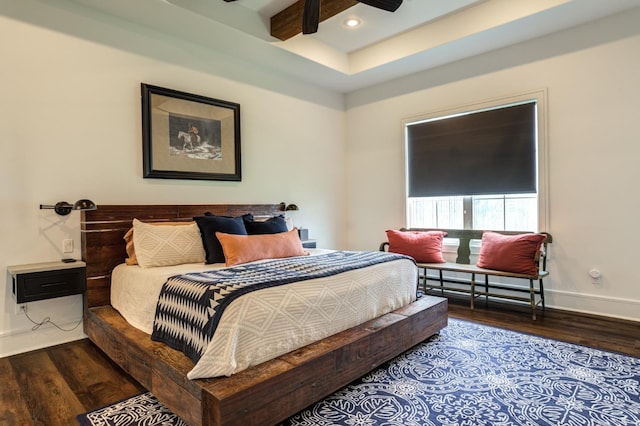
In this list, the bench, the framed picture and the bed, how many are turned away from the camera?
0

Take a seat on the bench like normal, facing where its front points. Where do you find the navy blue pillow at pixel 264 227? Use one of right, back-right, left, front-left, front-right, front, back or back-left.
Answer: front

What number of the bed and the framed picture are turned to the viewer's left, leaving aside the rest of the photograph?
0

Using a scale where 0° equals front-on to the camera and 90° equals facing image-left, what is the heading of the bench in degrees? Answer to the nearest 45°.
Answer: approximately 45°

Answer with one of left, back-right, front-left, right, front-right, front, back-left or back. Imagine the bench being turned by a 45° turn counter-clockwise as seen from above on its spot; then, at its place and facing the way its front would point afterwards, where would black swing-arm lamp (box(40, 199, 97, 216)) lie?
front-right

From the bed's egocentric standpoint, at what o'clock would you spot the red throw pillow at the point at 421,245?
The red throw pillow is roughly at 9 o'clock from the bed.

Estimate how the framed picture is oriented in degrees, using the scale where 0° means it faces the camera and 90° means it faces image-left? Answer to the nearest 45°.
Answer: approximately 315°

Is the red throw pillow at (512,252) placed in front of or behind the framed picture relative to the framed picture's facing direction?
in front

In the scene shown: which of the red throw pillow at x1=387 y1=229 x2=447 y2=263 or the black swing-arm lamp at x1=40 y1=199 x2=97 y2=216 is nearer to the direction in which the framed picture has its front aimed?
the red throw pillow

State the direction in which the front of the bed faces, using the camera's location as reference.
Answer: facing the viewer and to the right of the viewer

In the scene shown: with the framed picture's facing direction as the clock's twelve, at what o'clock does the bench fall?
The bench is roughly at 11 o'clock from the framed picture.

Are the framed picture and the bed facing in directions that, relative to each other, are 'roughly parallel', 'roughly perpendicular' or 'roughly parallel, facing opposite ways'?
roughly parallel
